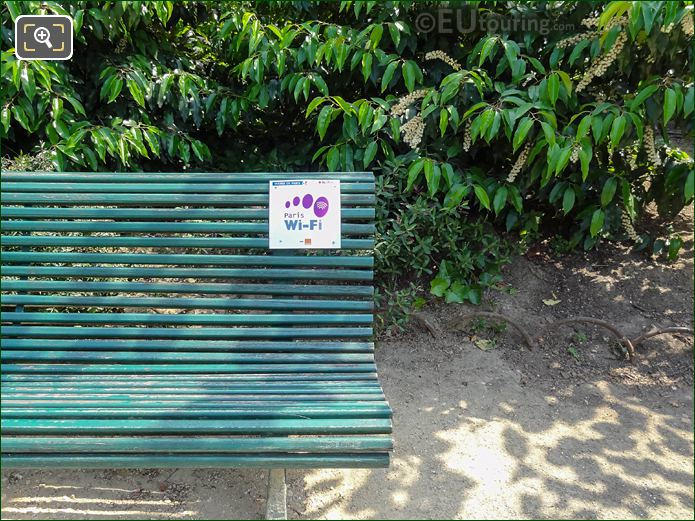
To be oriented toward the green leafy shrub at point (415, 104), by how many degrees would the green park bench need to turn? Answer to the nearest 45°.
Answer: approximately 135° to its left

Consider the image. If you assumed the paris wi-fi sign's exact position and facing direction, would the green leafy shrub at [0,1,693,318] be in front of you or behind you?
behind

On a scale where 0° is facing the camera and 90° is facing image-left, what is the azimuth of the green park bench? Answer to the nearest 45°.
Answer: approximately 0°
